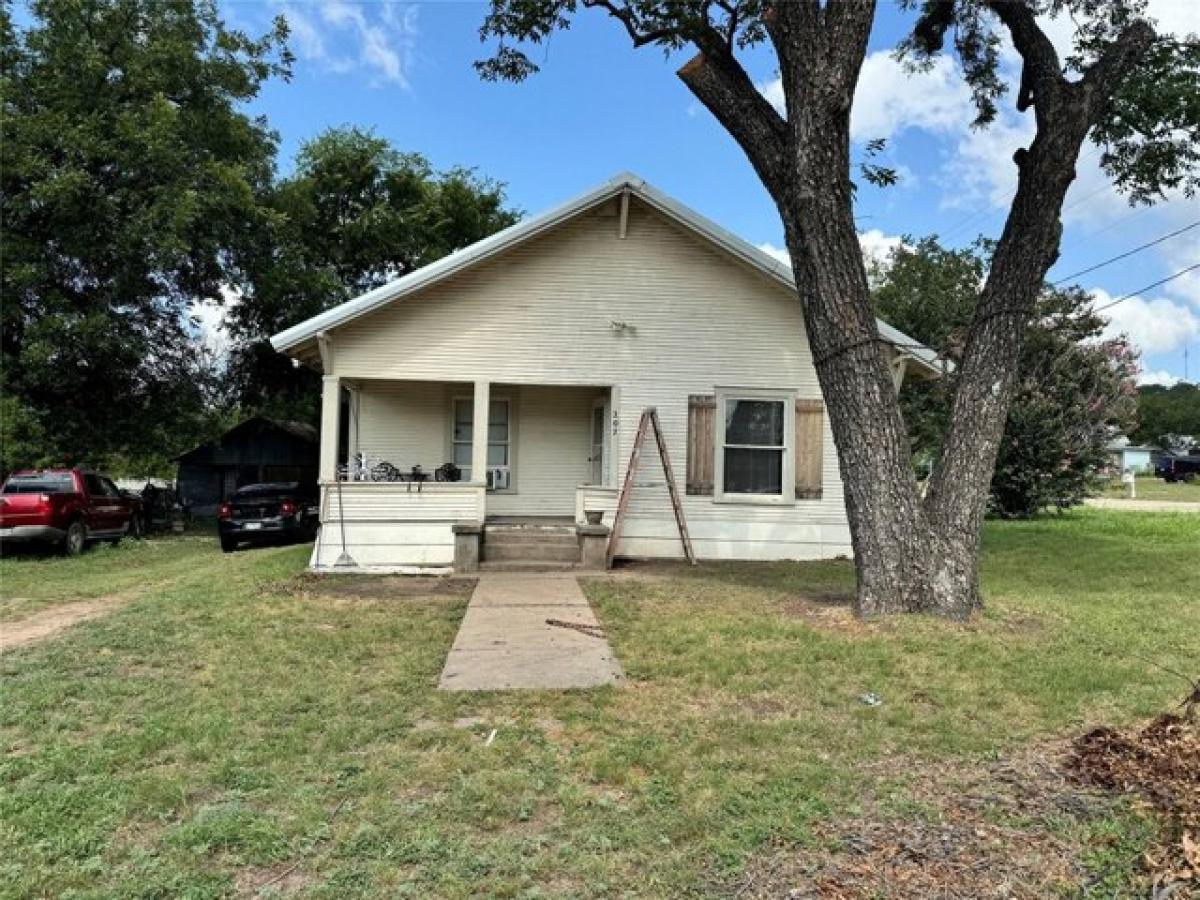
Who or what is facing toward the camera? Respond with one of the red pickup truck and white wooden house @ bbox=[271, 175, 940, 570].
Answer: the white wooden house

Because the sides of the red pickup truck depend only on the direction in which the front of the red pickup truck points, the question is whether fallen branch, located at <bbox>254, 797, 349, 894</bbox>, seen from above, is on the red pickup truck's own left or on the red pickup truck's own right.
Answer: on the red pickup truck's own right

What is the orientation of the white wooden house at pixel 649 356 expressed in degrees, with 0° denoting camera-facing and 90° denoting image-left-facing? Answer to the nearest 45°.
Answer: approximately 0°

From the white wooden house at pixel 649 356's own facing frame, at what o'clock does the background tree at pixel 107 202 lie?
The background tree is roughly at 4 o'clock from the white wooden house.

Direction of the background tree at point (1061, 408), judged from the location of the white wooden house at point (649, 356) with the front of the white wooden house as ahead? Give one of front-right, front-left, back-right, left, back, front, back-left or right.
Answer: back-left

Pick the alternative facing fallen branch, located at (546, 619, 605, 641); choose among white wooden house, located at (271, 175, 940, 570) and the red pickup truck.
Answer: the white wooden house

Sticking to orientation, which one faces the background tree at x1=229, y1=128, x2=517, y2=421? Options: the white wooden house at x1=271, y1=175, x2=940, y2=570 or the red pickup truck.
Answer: the red pickup truck

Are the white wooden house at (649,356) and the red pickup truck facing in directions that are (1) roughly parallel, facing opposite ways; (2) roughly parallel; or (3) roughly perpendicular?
roughly parallel, facing opposite ways

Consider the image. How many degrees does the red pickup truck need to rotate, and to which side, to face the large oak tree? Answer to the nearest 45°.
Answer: approximately 90° to its right

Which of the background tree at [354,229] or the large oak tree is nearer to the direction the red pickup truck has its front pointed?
the background tree

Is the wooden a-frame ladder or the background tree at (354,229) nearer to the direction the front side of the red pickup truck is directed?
the background tree

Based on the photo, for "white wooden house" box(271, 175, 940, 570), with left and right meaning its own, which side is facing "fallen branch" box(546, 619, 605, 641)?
front

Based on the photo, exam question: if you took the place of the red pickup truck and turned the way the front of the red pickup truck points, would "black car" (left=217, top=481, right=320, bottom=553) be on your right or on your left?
on your right

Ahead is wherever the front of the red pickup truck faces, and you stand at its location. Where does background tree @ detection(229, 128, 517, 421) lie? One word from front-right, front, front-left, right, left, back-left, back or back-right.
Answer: front
